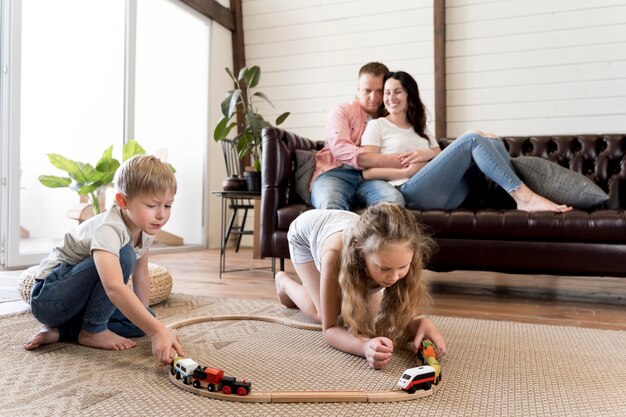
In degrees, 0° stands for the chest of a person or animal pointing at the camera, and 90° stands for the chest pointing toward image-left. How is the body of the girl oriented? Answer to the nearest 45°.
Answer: approximately 315°

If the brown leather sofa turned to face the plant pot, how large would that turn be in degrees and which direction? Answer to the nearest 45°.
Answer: approximately 90° to its right

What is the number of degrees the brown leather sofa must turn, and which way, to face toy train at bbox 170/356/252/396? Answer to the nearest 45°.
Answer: approximately 45° to its right

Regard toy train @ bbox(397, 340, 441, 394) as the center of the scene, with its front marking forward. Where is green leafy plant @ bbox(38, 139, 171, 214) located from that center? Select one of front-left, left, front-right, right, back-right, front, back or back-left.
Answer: right

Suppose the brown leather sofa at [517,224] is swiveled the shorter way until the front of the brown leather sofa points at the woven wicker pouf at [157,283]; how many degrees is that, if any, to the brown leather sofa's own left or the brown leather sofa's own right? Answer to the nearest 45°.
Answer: approximately 45° to the brown leather sofa's own right

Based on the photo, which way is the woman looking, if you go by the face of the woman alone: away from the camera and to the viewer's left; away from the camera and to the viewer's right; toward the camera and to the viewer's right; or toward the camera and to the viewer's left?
toward the camera and to the viewer's left

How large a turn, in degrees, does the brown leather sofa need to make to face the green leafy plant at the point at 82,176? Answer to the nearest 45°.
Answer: approximately 90° to its right

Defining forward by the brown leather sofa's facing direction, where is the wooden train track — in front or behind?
in front

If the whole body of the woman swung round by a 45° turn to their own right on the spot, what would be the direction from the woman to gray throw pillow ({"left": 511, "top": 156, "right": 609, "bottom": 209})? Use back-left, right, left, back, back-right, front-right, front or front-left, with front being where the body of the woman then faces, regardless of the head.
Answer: left

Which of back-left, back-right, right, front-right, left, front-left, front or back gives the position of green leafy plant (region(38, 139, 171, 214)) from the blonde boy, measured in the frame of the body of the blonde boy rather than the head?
back-left

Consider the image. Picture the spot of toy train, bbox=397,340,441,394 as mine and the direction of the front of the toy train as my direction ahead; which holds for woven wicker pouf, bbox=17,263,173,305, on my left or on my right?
on my right

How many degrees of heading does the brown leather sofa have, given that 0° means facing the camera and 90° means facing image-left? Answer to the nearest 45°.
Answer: approximately 0°

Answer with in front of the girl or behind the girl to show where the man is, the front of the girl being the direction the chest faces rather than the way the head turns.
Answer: behind

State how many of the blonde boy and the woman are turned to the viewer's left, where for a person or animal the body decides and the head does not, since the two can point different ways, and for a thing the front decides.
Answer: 0

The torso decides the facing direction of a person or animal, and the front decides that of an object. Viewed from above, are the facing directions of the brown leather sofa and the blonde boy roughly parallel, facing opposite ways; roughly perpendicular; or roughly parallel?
roughly perpendicular
